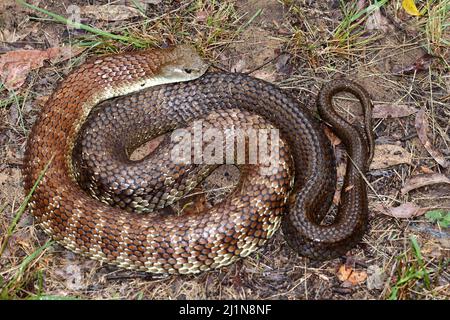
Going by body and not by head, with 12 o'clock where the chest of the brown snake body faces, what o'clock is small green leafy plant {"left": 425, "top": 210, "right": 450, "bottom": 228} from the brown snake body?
The small green leafy plant is roughly at 12 o'clock from the brown snake body.

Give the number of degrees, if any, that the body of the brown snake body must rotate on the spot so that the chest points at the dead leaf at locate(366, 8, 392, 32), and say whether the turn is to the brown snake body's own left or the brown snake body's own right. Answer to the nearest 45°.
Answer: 0° — it already faces it

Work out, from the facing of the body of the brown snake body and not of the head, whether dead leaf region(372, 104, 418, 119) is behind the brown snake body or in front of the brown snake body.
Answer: in front

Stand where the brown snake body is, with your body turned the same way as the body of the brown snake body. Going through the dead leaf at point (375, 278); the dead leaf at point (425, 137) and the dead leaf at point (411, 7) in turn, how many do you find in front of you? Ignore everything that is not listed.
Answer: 3

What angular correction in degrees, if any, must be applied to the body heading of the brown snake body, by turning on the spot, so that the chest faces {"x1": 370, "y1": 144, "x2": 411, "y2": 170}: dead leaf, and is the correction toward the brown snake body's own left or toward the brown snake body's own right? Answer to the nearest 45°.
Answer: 0° — it already faces it

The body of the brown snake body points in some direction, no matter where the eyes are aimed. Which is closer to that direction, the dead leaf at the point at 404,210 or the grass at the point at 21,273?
the dead leaf

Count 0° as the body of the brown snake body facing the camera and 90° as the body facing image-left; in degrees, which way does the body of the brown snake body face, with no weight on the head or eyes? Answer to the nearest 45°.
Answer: approximately 270°

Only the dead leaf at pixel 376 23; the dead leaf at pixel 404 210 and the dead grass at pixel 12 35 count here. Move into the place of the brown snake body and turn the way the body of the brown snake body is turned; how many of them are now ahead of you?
2

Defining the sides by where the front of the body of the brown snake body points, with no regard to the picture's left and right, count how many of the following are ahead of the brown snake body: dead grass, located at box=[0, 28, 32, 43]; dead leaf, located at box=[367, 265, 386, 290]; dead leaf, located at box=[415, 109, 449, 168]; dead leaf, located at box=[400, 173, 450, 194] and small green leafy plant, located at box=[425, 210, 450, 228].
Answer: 4

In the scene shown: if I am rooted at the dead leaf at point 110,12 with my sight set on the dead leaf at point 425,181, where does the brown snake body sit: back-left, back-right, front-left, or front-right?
front-right

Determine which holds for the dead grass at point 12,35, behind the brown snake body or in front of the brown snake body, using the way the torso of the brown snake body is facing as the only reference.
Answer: behind

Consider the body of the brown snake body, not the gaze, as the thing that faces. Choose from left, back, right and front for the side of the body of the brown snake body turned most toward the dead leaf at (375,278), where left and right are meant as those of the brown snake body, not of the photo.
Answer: front

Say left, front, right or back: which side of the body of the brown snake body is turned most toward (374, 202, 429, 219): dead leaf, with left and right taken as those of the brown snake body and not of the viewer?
front
